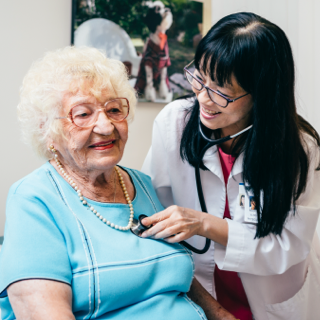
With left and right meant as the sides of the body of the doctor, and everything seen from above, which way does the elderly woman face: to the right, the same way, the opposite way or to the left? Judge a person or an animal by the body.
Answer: to the left

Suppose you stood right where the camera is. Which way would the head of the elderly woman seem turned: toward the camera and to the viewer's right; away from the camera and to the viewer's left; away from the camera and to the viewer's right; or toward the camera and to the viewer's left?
toward the camera and to the viewer's right

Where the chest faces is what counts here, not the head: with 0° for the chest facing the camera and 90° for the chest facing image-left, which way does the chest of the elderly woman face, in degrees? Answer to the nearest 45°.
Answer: approximately 315°

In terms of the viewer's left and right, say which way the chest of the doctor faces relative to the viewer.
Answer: facing the viewer and to the left of the viewer

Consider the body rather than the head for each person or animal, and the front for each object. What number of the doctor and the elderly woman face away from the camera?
0
